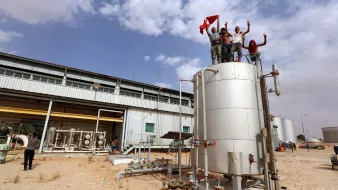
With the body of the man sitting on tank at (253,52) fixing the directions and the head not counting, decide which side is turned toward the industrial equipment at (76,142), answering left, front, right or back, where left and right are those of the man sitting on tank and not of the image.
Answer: right

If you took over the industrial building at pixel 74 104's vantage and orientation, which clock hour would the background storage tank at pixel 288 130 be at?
The background storage tank is roughly at 10 o'clock from the industrial building.

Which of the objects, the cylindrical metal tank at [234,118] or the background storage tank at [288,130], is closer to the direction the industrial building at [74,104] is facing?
the cylindrical metal tank

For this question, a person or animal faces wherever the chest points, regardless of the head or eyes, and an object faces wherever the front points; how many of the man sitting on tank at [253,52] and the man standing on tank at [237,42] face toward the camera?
2

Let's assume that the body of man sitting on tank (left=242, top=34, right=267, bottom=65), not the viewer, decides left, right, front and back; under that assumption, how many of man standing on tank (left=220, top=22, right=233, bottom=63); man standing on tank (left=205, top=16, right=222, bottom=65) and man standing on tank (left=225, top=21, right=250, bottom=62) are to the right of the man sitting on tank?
3

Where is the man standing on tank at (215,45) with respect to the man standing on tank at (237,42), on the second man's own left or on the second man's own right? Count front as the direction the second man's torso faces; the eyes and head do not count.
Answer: on the second man's own right

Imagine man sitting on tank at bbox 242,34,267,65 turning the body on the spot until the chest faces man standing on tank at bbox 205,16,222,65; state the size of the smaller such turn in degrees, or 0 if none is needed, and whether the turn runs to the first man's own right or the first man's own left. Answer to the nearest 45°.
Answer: approximately 90° to the first man's own right

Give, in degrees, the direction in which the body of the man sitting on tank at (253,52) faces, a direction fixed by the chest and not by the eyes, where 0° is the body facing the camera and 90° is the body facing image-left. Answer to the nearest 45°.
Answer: approximately 0°
